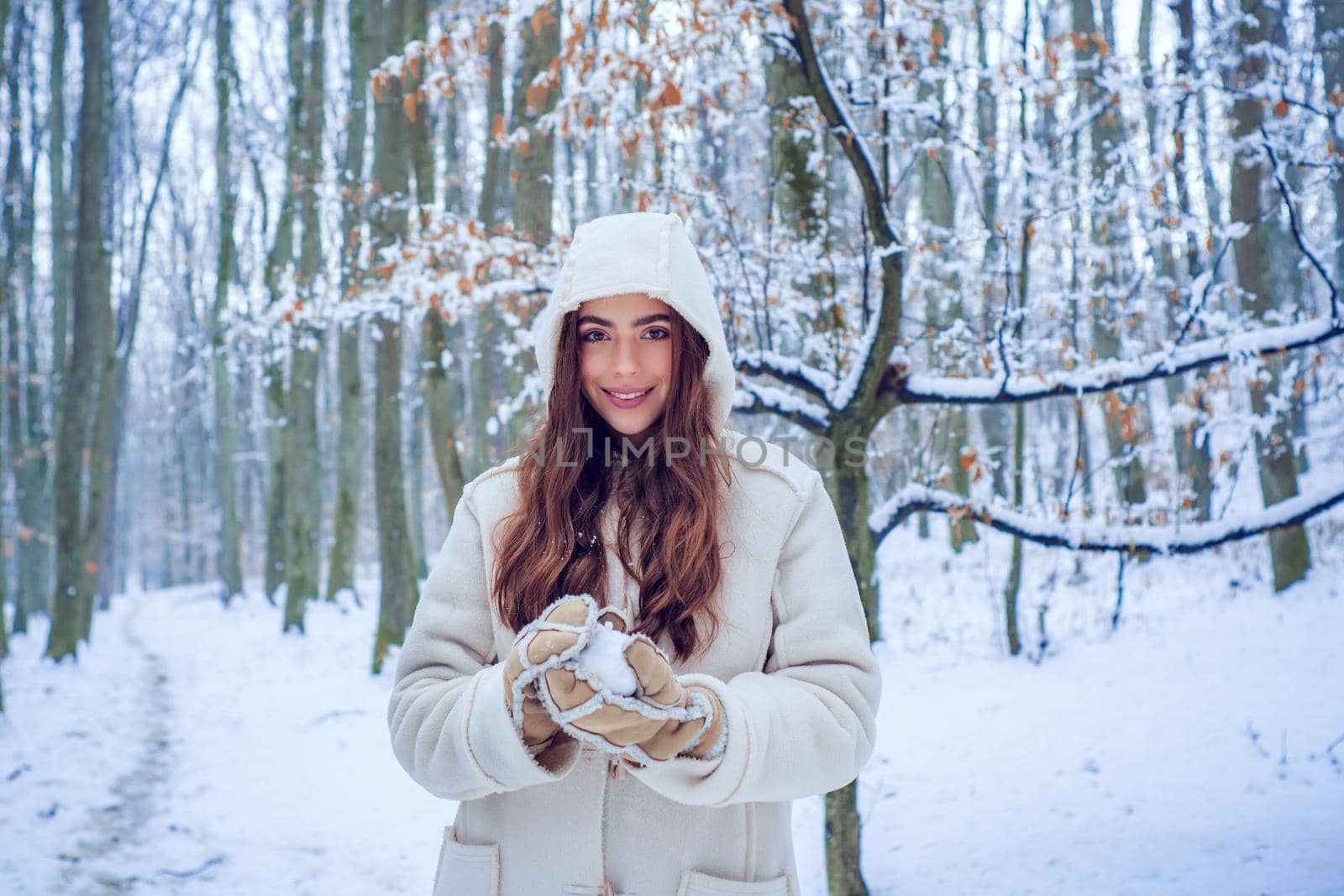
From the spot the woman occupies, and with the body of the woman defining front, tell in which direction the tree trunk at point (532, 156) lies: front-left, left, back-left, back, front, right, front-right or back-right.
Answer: back

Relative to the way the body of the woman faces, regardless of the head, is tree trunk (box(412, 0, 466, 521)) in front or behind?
behind

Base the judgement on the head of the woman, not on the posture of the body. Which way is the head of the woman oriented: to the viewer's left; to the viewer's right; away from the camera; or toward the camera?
toward the camera

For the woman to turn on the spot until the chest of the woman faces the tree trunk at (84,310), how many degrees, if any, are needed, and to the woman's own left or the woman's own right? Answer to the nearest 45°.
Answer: approximately 135° to the woman's own right

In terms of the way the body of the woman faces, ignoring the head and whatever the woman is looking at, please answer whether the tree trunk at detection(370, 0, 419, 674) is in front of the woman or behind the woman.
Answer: behind

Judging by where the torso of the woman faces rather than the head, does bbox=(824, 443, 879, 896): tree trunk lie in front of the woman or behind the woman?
behind

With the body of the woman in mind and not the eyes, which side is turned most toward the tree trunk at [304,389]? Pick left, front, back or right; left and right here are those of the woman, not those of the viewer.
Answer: back

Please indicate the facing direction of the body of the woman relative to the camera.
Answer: toward the camera

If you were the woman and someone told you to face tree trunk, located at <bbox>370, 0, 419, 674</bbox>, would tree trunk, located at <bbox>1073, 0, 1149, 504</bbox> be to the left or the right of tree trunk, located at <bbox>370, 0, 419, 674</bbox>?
right

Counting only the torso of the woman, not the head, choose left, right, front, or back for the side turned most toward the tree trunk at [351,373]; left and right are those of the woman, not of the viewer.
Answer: back
